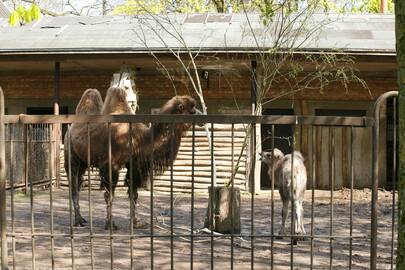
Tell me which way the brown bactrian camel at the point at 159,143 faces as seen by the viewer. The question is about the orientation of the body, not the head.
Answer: to the viewer's right

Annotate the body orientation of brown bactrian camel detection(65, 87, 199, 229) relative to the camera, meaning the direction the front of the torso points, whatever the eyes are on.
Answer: to the viewer's right

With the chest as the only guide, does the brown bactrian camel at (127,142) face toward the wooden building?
no

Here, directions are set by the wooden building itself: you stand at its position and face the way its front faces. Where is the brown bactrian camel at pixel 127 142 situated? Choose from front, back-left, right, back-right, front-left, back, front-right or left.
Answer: front

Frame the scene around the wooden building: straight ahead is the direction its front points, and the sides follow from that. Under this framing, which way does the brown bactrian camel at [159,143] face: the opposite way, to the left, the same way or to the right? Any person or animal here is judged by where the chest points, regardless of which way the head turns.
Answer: to the left

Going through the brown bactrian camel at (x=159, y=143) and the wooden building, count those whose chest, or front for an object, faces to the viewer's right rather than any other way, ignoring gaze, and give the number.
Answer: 1

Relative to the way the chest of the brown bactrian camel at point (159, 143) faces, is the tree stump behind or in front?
in front

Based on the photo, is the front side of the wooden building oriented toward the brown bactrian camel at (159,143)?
yes

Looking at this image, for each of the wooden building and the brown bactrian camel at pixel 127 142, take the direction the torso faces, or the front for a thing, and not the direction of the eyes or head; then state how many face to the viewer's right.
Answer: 1

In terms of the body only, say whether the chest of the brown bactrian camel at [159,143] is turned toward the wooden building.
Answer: no

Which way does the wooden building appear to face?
toward the camera
